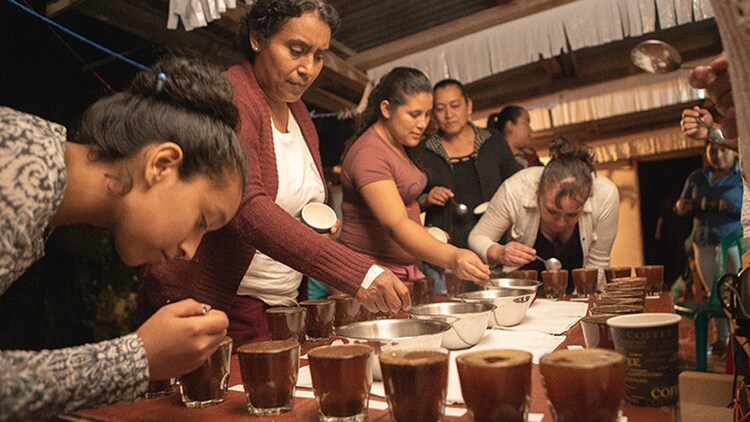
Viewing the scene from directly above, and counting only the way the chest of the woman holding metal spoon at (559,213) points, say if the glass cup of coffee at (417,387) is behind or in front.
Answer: in front

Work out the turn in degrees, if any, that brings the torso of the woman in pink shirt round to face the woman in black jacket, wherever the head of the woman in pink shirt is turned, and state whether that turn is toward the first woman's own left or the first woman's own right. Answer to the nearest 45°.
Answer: approximately 90° to the first woman's own left

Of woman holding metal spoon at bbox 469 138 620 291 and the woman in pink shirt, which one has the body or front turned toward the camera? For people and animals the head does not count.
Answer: the woman holding metal spoon

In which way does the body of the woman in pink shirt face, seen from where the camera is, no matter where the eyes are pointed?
to the viewer's right

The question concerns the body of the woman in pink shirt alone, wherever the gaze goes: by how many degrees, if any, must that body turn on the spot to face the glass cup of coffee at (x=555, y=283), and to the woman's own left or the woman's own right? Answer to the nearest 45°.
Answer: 0° — they already face it

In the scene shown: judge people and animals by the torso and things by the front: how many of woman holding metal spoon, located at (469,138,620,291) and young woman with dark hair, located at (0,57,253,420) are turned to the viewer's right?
1

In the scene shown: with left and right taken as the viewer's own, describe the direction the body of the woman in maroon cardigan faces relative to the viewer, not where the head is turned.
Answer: facing the viewer and to the right of the viewer

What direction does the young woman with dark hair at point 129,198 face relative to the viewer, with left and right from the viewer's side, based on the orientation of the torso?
facing to the right of the viewer

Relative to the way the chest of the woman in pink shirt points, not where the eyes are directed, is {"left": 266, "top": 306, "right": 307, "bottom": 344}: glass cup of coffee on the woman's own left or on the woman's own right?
on the woman's own right

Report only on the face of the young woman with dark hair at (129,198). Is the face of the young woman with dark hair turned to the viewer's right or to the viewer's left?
to the viewer's right

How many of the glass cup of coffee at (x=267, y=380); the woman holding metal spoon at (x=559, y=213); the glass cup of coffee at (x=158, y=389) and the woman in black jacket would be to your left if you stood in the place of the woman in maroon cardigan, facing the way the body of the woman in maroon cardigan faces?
2

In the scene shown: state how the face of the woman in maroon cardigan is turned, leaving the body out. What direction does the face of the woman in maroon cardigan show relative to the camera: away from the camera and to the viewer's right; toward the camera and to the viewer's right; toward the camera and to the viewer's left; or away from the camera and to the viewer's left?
toward the camera and to the viewer's right

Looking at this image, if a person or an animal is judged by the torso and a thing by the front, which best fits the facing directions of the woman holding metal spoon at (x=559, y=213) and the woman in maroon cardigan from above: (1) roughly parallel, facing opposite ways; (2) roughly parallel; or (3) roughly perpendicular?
roughly perpendicular

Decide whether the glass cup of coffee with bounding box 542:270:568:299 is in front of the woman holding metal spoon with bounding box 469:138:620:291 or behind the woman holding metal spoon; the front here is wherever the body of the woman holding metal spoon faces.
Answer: in front

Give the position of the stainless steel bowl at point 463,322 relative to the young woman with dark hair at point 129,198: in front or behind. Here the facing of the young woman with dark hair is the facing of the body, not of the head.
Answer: in front

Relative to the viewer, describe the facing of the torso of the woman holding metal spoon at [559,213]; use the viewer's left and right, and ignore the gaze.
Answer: facing the viewer

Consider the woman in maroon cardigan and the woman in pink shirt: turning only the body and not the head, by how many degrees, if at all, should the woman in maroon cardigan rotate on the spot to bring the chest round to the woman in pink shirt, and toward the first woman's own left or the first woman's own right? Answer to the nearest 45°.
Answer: approximately 90° to the first woman's own left

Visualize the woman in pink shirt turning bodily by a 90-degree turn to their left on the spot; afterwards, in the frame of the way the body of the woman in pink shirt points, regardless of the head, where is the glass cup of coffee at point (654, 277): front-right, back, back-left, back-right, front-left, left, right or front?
right
